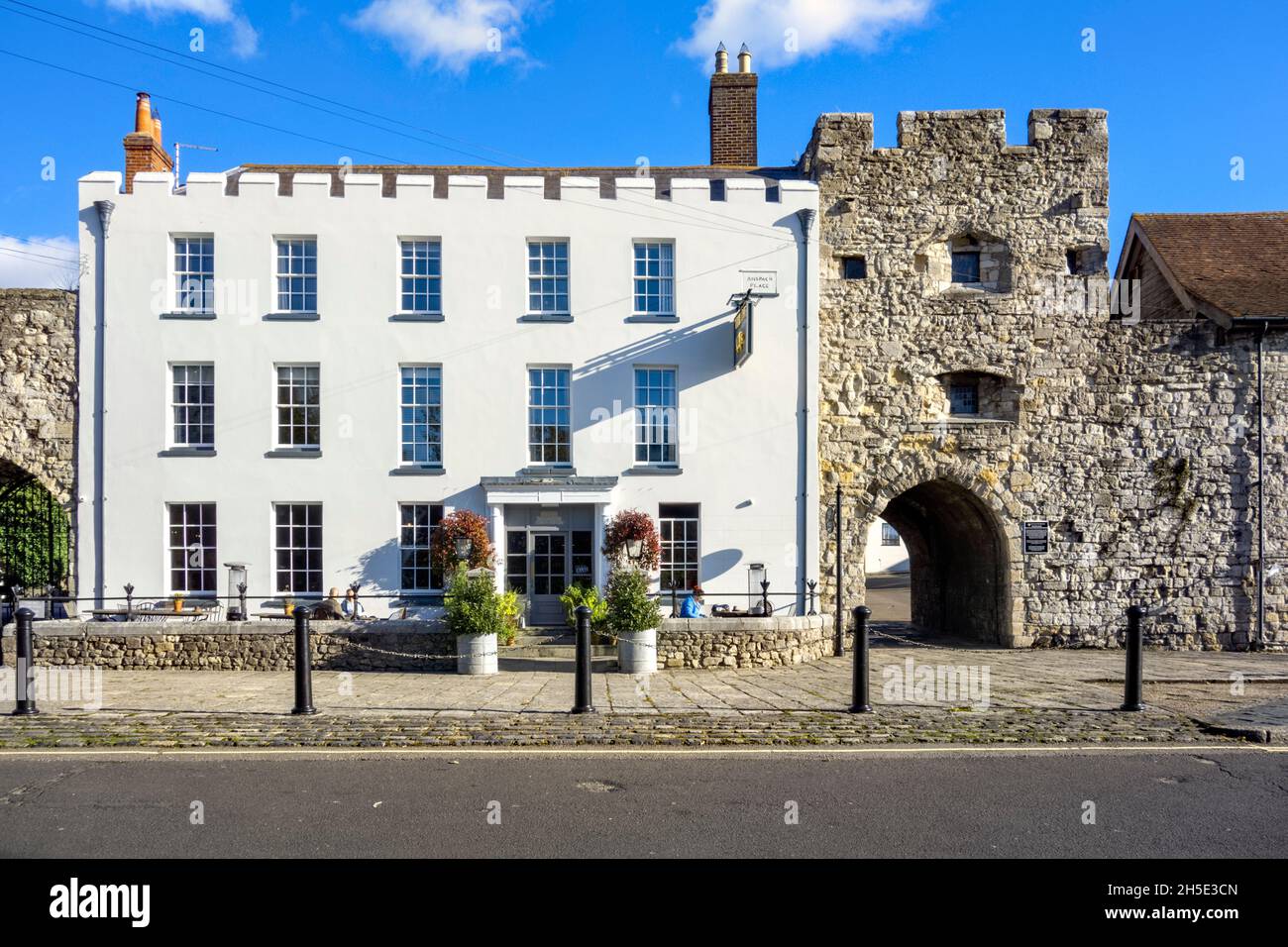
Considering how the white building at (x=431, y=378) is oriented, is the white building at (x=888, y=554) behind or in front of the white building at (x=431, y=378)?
behind

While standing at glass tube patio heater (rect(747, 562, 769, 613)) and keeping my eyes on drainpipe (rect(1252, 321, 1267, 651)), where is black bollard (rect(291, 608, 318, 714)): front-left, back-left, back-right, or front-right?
back-right

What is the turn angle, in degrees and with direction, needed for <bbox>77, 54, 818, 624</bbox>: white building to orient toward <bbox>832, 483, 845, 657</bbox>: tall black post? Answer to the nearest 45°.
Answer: approximately 90° to its left

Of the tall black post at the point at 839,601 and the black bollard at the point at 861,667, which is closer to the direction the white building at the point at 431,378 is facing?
the black bollard

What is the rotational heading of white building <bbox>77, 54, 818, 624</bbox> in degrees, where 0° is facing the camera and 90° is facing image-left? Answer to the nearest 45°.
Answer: approximately 0°

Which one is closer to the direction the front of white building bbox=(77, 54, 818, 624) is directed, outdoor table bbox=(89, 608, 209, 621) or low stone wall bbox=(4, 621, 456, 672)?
the low stone wall
